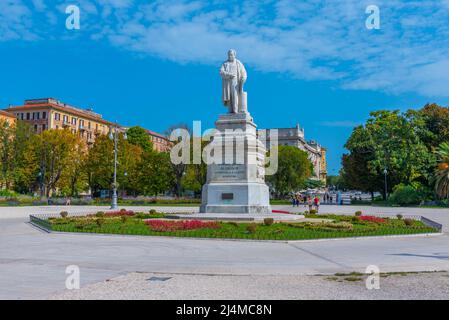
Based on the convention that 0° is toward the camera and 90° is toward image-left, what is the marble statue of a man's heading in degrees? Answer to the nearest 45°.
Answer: approximately 0°

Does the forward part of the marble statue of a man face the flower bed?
yes
